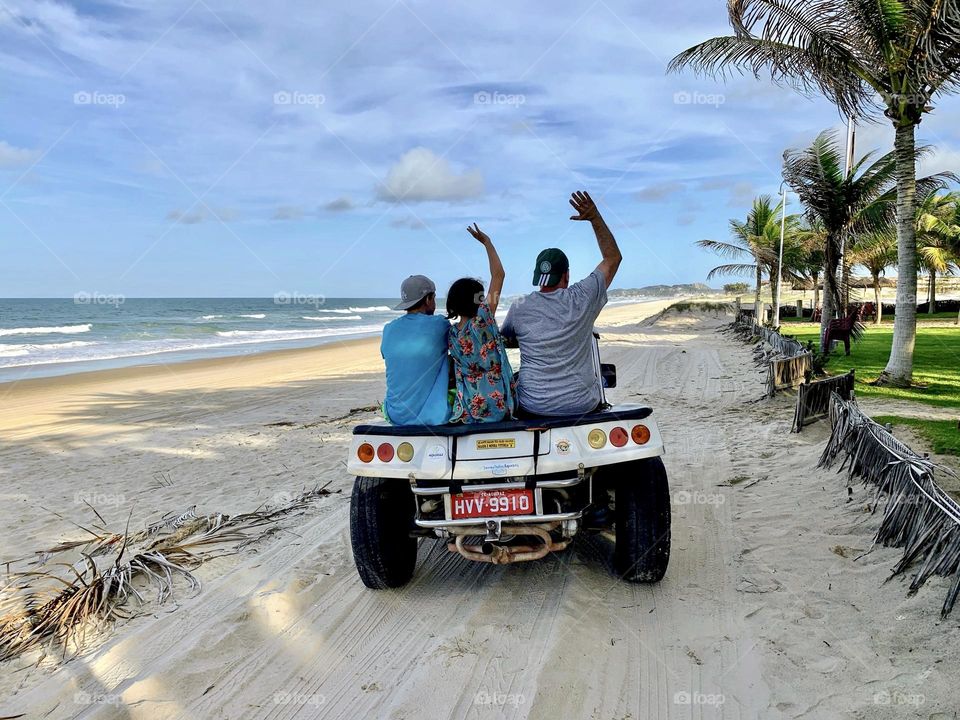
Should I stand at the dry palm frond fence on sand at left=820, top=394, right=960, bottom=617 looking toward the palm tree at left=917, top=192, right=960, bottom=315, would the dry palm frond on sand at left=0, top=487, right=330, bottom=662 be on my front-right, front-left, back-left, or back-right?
back-left

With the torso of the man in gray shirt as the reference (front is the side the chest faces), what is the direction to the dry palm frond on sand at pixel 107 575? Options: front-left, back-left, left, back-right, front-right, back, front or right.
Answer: left

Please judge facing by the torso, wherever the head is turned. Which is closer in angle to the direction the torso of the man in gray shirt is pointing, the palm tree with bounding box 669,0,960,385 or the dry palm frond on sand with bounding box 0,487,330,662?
the palm tree

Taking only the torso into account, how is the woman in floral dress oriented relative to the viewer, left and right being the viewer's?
facing away from the viewer

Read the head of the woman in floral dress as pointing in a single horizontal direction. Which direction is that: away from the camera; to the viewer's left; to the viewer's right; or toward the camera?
away from the camera

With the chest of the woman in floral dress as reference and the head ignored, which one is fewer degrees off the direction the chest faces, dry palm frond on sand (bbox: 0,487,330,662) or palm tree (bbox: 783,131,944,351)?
the palm tree

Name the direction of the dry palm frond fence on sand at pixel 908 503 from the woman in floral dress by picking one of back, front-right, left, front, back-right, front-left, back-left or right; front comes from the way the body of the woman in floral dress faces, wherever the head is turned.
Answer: right

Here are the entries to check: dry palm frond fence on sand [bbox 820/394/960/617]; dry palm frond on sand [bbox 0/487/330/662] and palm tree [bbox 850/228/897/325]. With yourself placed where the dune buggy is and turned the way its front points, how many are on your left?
1

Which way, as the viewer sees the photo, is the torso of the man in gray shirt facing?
away from the camera

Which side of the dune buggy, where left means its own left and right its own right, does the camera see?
back

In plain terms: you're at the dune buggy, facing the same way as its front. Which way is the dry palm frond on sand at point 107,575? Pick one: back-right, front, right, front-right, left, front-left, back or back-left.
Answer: left

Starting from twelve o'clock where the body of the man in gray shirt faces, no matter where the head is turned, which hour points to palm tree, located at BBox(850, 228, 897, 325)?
The palm tree is roughly at 1 o'clock from the man in gray shirt.

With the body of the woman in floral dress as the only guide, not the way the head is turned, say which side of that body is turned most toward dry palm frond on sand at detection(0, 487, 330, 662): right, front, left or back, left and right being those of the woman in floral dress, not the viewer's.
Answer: left
